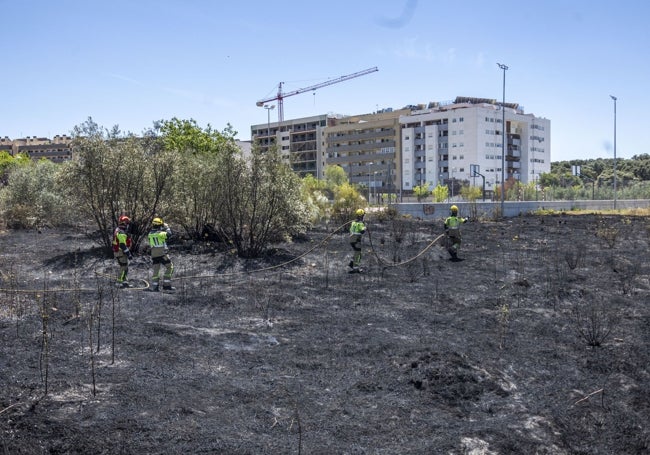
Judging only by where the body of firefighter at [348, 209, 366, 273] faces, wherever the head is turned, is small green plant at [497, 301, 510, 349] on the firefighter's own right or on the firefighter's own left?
on the firefighter's own right

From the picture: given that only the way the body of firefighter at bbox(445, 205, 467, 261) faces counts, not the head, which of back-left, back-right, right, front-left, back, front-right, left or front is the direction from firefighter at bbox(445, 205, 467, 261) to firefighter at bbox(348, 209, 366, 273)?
back-left

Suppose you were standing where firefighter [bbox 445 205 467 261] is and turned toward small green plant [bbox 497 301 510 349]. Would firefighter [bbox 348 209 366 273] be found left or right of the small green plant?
right

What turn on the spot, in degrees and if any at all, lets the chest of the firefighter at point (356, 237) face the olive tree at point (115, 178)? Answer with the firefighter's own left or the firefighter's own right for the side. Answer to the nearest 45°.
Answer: approximately 135° to the firefighter's own left

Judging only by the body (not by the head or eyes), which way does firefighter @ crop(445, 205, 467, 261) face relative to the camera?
away from the camera

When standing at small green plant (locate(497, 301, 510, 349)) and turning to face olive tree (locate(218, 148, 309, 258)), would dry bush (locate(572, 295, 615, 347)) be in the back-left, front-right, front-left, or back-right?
back-right

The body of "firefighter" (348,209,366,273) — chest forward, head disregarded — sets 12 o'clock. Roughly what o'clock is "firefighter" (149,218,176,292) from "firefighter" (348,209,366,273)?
"firefighter" (149,218,176,292) is roughly at 6 o'clock from "firefighter" (348,209,366,273).

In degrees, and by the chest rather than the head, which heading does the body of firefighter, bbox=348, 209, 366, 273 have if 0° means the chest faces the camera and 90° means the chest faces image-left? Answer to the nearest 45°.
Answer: approximately 225°

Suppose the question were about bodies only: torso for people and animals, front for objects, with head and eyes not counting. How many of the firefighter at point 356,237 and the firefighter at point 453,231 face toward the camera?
0
